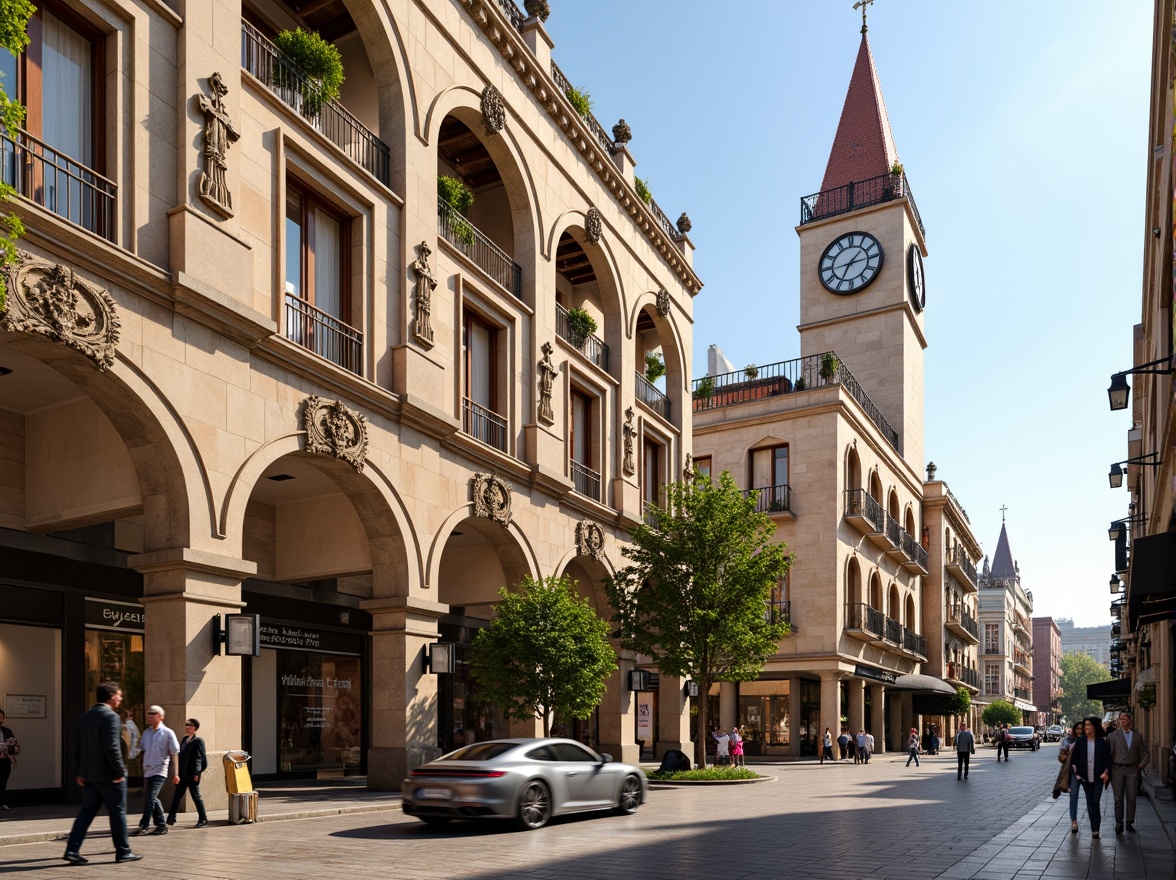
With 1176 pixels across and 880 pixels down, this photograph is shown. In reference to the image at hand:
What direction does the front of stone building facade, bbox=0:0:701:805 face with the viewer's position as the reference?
facing the viewer and to the right of the viewer

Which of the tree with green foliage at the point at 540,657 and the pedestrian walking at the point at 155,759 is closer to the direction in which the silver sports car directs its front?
the tree with green foliage

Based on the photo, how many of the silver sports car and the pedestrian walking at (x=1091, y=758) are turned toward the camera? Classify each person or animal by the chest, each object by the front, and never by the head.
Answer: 1

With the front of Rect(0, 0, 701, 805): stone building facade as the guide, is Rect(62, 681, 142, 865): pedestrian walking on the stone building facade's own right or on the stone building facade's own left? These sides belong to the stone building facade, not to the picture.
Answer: on the stone building facade's own right

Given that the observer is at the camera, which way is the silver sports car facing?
facing away from the viewer and to the right of the viewer

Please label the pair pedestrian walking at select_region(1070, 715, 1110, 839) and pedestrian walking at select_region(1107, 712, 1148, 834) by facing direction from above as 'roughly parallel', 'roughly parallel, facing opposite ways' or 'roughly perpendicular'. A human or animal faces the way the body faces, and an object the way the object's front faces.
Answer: roughly parallel

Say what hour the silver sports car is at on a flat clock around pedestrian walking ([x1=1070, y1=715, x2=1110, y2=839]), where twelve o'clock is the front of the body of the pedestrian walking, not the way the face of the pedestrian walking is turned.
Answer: The silver sports car is roughly at 2 o'clock from the pedestrian walking.

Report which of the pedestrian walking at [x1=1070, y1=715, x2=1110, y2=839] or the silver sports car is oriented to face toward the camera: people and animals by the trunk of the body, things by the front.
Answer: the pedestrian walking

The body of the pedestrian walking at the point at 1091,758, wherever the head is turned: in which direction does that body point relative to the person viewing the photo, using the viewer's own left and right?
facing the viewer

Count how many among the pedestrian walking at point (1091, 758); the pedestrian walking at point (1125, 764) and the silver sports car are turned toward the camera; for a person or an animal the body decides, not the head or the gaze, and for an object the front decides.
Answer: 2

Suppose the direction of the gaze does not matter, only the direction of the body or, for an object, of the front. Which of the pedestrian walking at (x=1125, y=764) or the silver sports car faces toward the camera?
the pedestrian walking

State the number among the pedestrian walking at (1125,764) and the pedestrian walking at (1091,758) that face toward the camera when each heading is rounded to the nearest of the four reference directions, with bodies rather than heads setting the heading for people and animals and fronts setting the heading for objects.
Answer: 2

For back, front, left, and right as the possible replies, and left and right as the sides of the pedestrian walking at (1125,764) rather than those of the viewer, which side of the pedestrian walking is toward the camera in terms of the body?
front

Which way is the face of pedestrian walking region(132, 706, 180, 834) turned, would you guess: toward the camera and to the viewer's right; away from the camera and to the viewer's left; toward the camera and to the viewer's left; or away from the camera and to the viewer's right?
toward the camera and to the viewer's left
